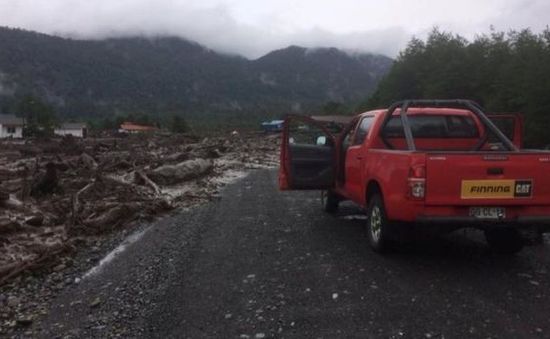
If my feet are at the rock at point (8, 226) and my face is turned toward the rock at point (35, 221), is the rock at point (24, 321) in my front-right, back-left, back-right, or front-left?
back-right

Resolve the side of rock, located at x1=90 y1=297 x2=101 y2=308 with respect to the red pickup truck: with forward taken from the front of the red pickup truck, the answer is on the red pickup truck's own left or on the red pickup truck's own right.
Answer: on the red pickup truck's own left

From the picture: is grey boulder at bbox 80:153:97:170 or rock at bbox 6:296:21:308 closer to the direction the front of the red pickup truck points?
the grey boulder

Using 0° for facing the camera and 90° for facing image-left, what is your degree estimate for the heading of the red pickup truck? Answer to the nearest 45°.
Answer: approximately 135°

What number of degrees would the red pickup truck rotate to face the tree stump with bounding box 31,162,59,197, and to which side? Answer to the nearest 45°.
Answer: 0° — it already faces it

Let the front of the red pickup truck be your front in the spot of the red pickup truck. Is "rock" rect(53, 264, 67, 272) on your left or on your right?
on your left

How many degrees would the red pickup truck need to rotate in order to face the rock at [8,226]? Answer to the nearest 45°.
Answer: approximately 45° to its left

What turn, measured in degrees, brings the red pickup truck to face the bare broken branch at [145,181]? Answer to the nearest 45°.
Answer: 0° — it already faces it

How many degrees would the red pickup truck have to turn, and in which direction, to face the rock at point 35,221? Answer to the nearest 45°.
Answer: approximately 45° to its left
